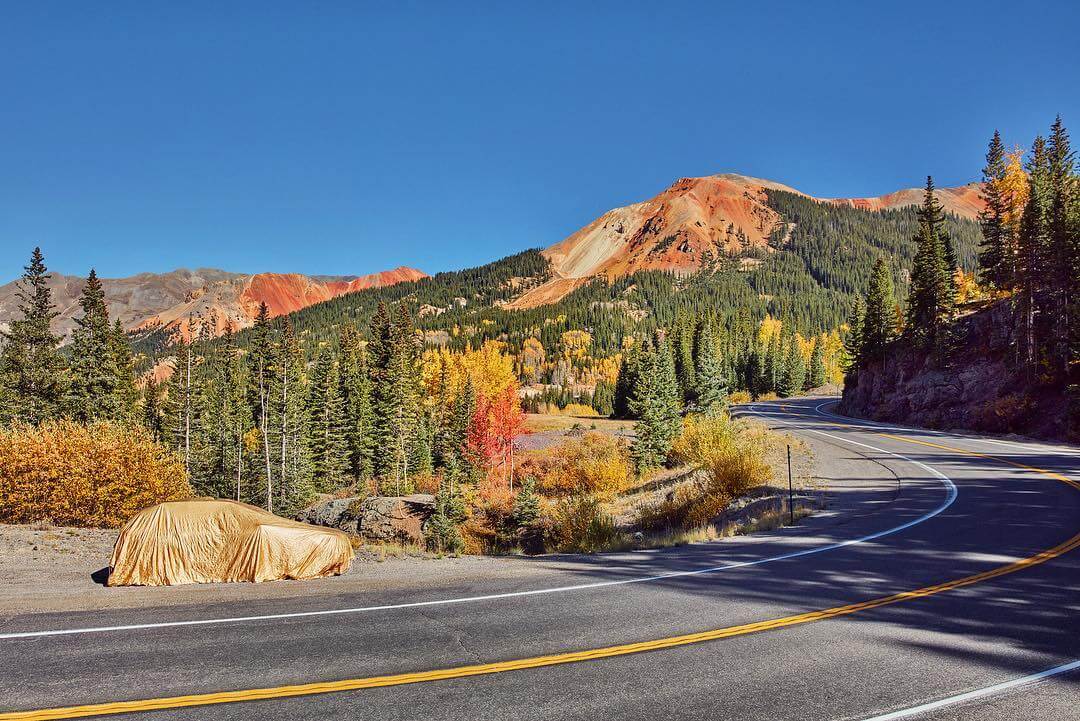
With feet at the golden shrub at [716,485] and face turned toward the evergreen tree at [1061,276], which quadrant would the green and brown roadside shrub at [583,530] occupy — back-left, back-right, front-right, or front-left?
back-left

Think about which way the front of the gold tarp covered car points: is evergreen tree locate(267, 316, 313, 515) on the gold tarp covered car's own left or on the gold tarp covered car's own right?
on the gold tarp covered car's own left

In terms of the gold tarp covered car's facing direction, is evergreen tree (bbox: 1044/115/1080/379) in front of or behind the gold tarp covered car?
in front

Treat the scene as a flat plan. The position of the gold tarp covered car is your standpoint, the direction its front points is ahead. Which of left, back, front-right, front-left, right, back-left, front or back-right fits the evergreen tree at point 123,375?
left

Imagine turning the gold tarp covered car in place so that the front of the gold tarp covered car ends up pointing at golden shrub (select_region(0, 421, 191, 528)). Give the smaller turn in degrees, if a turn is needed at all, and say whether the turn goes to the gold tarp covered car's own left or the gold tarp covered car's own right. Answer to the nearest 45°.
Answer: approximately 90° to the gold tarp covered car's own left

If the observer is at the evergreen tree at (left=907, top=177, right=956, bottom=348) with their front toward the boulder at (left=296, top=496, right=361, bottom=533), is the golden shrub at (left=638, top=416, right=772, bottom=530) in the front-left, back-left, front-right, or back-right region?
front-left

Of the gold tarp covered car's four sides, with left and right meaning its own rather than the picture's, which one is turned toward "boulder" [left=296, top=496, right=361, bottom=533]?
left

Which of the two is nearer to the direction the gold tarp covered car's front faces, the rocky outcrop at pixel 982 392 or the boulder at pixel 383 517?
the rocky outcrop

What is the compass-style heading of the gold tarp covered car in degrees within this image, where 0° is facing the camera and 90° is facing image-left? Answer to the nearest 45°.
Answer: approximately 270°
